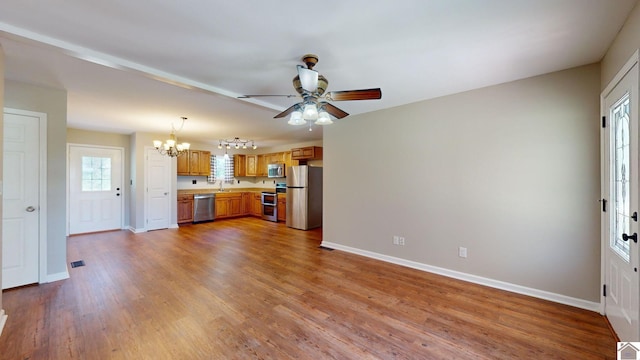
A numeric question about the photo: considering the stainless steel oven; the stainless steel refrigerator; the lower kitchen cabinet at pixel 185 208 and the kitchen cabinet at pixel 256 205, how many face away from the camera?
0

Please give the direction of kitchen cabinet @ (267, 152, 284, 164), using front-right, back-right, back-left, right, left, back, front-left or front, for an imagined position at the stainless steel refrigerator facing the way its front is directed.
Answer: right

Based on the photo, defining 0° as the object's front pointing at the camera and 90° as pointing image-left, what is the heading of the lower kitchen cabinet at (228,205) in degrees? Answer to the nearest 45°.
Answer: approximately 315°

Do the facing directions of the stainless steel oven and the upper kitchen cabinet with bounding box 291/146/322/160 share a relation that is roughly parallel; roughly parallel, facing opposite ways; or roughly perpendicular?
roughly parallel

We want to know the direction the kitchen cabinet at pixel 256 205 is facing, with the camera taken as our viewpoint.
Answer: facing the viewer and to the left of the viewer

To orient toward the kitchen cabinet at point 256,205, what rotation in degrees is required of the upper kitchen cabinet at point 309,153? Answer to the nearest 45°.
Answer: approximately 90° to its right

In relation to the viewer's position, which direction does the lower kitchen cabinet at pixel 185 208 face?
facing the viewer and to the right of the viewer

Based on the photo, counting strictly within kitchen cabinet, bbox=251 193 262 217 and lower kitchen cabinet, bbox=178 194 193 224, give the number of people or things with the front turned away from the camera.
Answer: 0

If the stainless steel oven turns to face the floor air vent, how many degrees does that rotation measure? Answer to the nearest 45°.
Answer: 0° — it already faces it

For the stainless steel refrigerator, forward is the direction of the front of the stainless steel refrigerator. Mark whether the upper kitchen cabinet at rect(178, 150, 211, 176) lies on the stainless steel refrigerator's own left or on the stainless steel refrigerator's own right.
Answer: on the stainless steel refrigerator's own right

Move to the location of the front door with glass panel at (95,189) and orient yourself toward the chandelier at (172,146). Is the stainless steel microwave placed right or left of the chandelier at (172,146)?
left

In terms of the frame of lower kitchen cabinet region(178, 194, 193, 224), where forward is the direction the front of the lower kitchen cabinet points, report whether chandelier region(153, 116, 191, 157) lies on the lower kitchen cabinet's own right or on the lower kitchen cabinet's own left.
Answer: on the lower kitchen cabinet's own right

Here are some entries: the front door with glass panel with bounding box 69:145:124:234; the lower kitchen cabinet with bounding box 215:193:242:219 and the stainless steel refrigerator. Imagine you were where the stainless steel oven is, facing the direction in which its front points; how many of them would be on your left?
1

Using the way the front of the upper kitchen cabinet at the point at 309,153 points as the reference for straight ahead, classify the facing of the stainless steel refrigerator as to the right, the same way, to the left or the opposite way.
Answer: the same way

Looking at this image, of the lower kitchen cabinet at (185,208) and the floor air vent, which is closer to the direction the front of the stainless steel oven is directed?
the floor air vent

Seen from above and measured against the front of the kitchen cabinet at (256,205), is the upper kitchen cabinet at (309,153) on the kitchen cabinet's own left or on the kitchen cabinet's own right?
on the kitchen cabinet's own left
